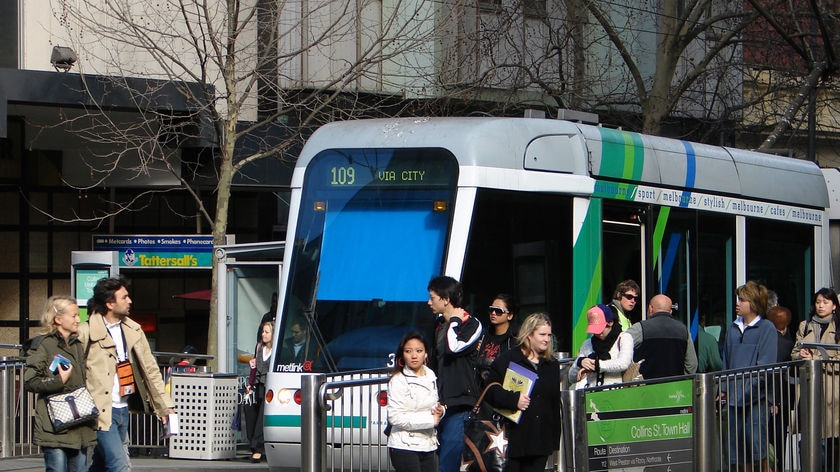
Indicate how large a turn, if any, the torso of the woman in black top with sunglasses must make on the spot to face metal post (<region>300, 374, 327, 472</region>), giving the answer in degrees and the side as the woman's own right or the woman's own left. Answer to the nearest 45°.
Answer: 0° — they already face it

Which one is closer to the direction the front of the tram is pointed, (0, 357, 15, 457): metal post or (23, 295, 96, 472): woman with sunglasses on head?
the woman with sunglasses on head

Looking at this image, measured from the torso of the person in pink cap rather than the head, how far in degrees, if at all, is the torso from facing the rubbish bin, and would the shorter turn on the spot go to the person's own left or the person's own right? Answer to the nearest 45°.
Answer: approximately 90° to the person's own right

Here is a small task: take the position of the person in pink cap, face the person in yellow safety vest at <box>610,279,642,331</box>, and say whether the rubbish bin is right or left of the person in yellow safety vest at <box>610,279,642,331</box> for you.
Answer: left

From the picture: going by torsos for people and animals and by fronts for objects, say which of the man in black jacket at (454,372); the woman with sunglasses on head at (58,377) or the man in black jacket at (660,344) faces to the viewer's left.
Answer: the man in black jacket at (454,372)

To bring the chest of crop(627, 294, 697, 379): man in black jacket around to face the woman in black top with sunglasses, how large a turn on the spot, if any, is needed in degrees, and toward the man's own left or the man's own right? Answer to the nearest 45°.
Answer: approximately 135° to the man's own left

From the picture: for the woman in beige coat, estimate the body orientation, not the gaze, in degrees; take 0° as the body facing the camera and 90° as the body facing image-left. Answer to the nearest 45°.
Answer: approximately 45°

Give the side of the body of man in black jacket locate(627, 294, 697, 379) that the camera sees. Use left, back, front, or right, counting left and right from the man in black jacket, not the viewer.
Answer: back
